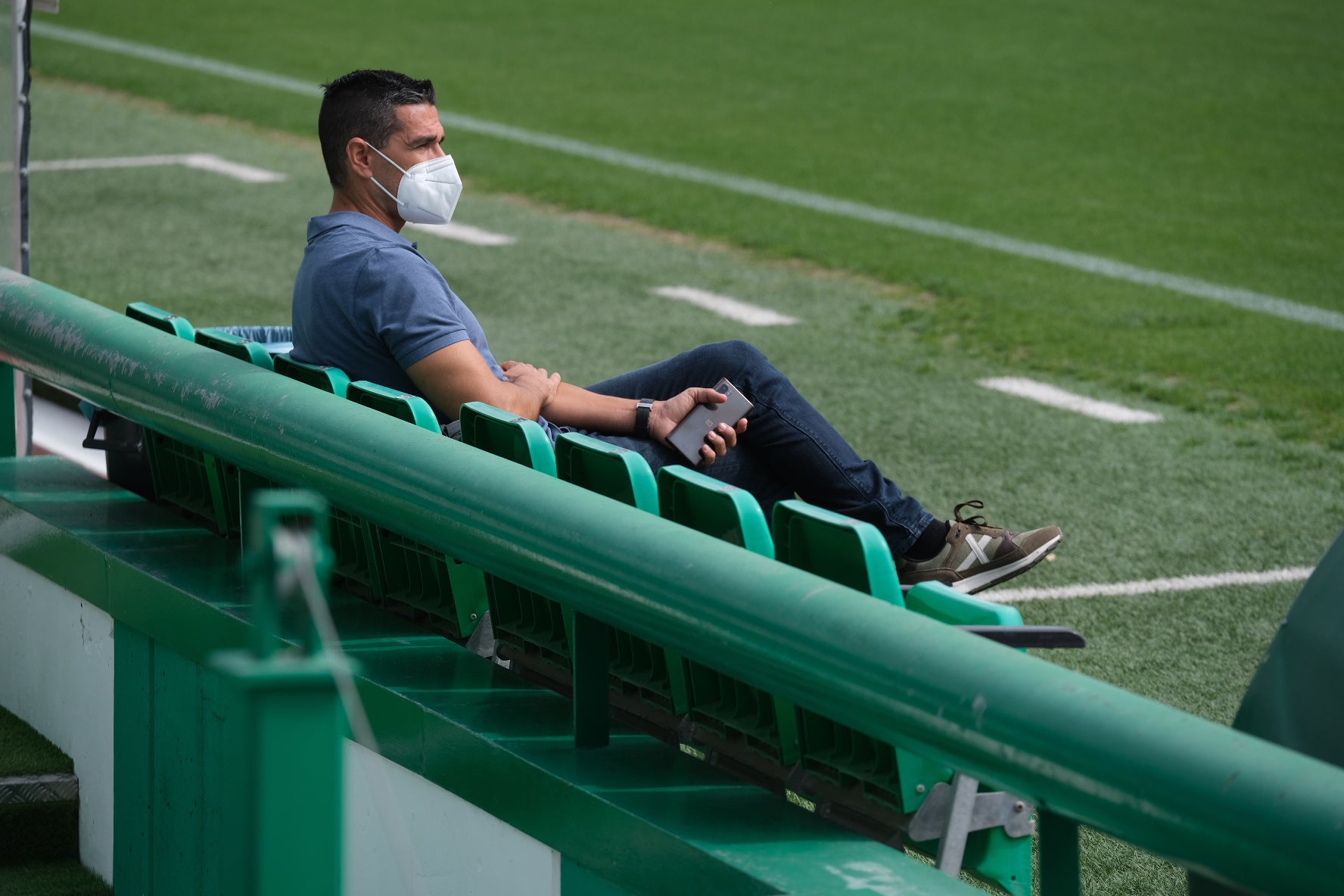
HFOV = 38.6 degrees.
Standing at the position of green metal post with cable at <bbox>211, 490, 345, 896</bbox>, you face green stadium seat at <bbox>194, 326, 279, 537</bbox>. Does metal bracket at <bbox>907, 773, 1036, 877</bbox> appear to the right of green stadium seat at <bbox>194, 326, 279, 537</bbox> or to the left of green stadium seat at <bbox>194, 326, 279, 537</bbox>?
right

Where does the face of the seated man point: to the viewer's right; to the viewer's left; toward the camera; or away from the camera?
to the viewer's right

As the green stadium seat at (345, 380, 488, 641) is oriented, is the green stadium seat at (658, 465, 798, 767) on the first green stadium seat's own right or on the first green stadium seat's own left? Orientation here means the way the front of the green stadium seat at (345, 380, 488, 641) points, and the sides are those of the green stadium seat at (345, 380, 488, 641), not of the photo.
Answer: on the first green stadium seat's own right

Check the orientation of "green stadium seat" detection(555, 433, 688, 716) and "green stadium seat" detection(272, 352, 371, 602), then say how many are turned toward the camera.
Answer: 0

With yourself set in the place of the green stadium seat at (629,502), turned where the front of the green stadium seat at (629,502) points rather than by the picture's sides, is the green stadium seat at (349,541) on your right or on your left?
on your left

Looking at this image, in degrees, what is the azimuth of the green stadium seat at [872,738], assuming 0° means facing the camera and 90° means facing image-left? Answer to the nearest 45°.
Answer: approximately 225°

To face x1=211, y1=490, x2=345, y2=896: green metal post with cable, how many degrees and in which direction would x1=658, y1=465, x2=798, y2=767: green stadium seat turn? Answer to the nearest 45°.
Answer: approximately 135° to its right

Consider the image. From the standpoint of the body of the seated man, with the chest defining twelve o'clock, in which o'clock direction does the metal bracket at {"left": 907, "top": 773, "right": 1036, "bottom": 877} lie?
The metal bracket is roughly at 2 o'clock from the seated man.

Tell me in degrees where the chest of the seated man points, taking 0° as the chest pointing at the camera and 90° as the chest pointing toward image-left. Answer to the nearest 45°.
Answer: approximately 270°

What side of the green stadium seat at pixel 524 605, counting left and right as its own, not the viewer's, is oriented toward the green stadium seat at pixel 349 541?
left

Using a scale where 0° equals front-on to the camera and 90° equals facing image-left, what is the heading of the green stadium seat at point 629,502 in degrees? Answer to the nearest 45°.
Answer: approximately 225°

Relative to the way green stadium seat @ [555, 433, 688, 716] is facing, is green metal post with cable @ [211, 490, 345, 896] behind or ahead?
behind

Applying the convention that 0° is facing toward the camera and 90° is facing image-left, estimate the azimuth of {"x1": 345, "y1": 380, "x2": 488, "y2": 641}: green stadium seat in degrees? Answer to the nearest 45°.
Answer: approximately 225°
